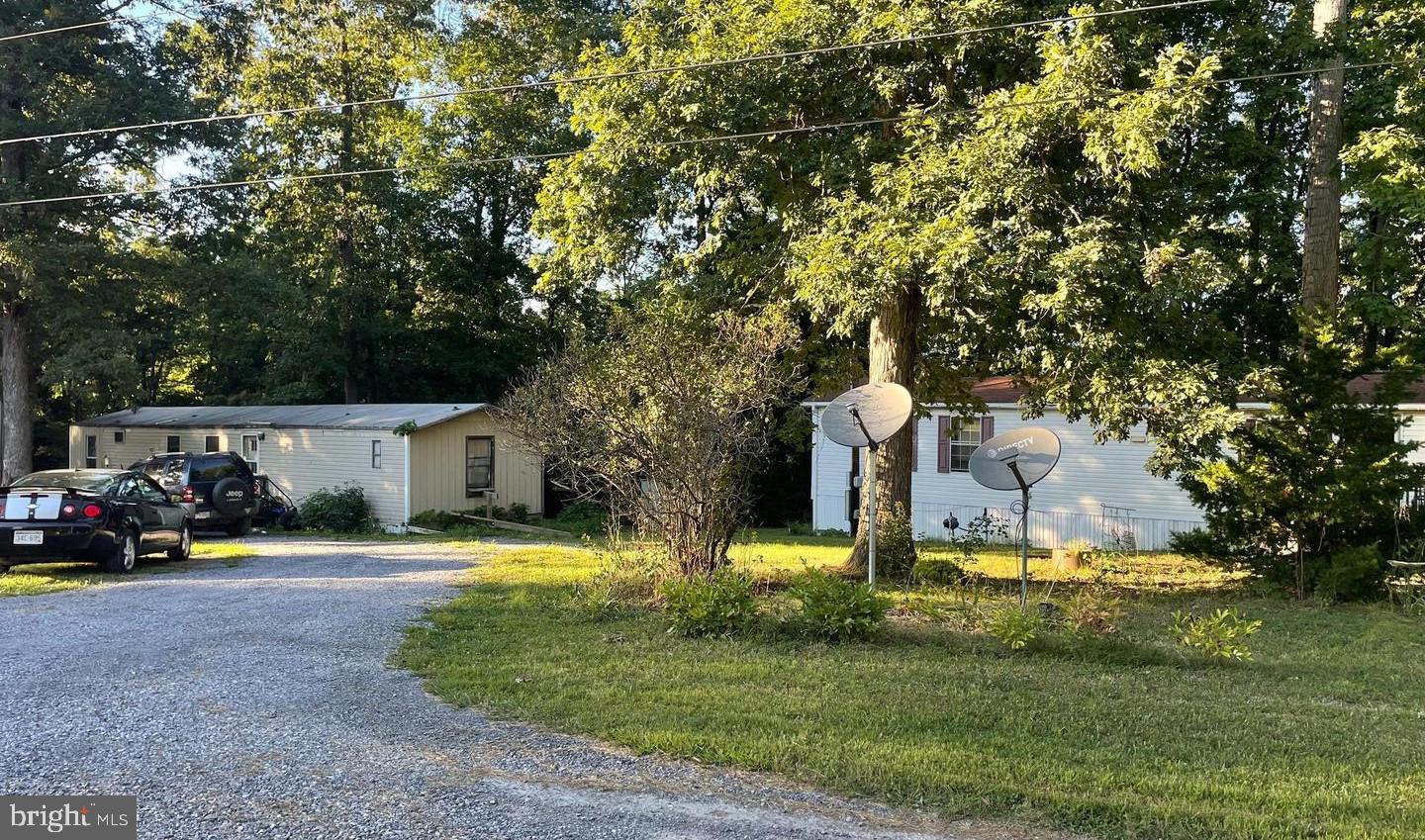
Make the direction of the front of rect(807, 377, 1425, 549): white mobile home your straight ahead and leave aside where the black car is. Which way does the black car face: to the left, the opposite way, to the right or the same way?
the opposite way

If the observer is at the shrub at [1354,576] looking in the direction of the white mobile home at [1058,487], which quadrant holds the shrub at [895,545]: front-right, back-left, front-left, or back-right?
front-left

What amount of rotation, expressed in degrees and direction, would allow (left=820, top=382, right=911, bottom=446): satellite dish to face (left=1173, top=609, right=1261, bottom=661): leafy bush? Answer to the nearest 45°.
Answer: approximately 90° to its left

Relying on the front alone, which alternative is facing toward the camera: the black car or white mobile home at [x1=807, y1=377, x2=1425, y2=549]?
the white mobile home

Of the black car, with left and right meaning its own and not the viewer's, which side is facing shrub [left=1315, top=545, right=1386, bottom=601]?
right

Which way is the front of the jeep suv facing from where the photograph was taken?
facing away from the viewer and to the left of the viewer

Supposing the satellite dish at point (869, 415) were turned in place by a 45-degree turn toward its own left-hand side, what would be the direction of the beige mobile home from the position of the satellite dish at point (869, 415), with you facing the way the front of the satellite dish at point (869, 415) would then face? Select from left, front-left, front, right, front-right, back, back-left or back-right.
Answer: back-right

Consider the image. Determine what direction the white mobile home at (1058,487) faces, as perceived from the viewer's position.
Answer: facing the viewer

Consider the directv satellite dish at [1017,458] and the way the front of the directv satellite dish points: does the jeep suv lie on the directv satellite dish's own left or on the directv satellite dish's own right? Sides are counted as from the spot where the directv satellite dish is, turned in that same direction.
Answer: on the directv satellite dish's own right

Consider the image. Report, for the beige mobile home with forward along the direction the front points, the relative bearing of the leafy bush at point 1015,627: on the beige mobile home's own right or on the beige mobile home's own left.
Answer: on the beige mobile home's own left

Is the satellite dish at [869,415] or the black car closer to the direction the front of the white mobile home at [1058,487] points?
the satellite dish

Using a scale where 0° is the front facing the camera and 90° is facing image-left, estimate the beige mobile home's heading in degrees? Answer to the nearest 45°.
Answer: approximately 45°

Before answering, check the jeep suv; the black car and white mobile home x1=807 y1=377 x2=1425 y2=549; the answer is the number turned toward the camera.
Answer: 1

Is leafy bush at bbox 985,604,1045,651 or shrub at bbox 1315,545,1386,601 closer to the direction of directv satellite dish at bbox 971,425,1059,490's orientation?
the leafy bush

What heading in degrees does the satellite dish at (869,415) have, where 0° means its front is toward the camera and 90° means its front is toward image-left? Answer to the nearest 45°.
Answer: approximately 45°

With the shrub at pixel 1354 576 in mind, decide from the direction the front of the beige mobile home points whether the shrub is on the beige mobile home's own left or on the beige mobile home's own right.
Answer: on the beige mobile home's own left
